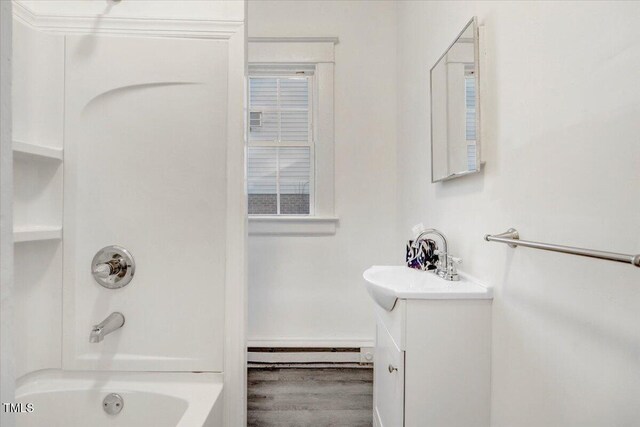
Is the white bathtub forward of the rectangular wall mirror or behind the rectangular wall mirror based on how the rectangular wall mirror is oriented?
forward

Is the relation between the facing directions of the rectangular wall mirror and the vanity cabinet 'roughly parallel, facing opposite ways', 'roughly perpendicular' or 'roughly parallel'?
roughly parallel

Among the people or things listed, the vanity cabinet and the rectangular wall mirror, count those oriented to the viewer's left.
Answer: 2

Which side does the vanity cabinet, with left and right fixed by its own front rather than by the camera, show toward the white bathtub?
front

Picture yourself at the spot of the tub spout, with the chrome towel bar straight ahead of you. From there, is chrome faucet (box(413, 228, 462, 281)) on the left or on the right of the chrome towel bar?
left

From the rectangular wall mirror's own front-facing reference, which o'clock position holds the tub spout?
The tub spout is roughly at 11 o'clock from the rectangular wall mirror.

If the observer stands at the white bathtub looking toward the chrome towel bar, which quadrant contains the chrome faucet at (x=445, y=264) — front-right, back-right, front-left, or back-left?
front-left

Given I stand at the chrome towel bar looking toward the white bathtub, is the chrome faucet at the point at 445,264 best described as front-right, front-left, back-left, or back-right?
front-right

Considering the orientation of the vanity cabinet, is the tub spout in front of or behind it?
in front

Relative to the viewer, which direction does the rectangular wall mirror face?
to the viewer's left

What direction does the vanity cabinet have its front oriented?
to the viewer's left
